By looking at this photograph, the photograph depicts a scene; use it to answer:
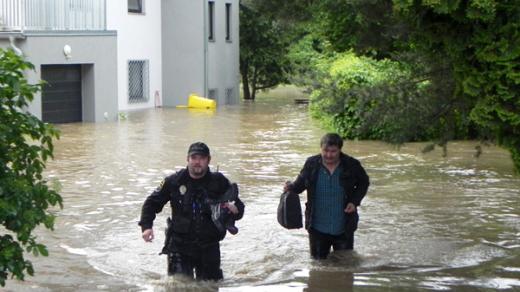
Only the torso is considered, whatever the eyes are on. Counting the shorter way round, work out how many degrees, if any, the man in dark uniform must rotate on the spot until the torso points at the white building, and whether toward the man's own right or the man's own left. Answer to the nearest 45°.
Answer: approximately 180°

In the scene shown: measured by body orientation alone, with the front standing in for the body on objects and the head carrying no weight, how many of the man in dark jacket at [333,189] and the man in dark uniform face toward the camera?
2

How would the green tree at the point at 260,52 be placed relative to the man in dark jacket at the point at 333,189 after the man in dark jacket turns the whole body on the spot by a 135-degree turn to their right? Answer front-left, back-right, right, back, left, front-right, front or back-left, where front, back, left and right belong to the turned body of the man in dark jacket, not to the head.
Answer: front-right

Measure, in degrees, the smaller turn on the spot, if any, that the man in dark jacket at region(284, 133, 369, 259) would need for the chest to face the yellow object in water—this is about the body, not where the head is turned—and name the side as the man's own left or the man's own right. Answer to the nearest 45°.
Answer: approximately 180°

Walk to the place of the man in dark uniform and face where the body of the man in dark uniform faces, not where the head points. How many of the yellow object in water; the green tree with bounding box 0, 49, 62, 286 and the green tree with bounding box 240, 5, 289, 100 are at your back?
2

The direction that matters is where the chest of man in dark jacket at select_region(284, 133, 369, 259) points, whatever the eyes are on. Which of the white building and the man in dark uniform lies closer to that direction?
the man in dark uniform

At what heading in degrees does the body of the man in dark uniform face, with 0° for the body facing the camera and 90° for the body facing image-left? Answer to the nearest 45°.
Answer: approximately 0°

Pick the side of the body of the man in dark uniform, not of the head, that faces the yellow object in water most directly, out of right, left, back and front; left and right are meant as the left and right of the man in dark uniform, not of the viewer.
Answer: back

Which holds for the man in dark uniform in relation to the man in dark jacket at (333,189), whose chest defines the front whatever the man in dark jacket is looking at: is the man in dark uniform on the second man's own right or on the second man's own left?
on the second man's own right

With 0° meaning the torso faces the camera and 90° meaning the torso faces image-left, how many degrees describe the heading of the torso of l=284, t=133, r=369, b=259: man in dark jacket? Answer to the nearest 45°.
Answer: approximately 0°

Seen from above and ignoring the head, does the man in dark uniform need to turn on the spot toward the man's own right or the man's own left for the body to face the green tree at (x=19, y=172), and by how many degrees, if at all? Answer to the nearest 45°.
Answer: approximately 45° to the man's own right
